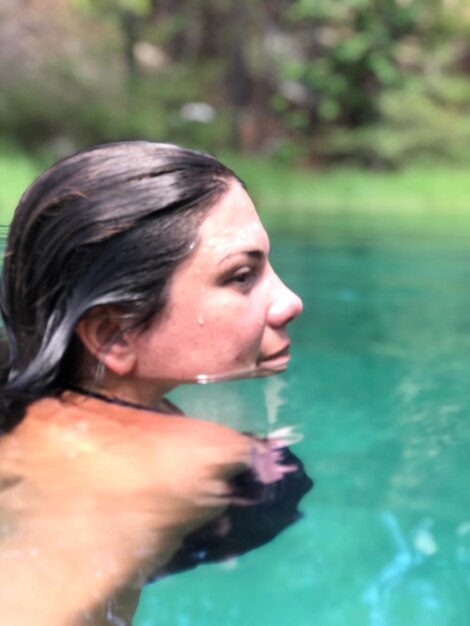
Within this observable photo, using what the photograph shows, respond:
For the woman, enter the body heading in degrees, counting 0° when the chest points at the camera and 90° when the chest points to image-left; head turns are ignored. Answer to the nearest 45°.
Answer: approximately 225°

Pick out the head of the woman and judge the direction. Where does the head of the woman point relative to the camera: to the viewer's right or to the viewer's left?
to the viewer's right
